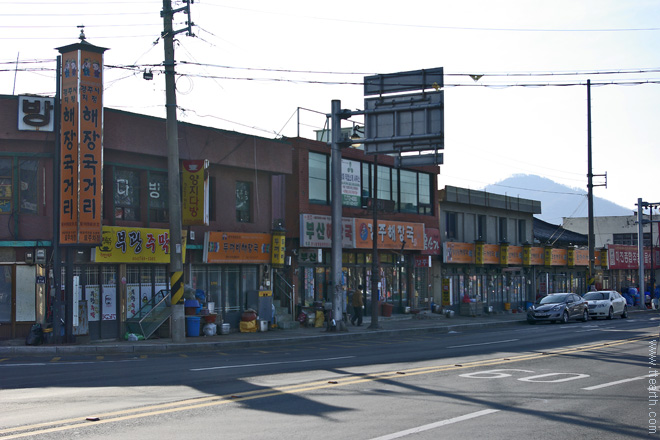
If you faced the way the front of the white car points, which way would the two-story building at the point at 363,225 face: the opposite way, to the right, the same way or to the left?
to the left

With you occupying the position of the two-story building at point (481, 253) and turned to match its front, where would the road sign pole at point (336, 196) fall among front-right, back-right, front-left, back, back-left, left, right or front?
front-right

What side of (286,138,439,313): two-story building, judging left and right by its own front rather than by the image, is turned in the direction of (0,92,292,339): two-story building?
right

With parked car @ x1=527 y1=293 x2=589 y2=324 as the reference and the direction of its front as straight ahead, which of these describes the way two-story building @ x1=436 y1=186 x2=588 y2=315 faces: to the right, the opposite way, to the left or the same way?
to the left

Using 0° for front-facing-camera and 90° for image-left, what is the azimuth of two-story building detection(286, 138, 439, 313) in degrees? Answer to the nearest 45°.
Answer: approximately 315°

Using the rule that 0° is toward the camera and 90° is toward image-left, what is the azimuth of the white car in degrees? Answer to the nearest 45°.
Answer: approximately 45°
